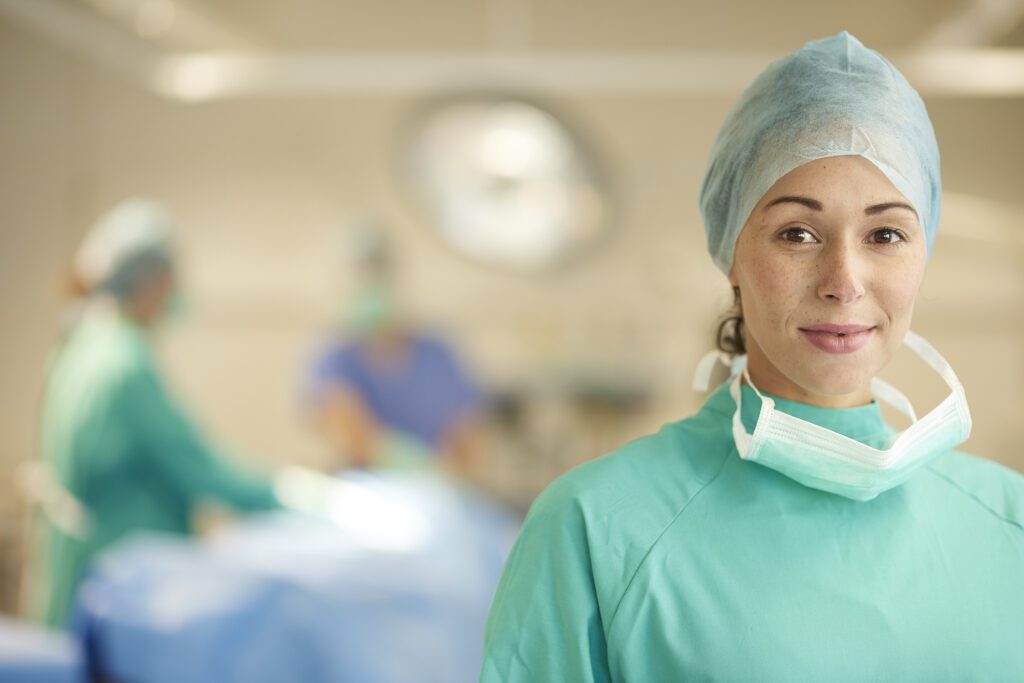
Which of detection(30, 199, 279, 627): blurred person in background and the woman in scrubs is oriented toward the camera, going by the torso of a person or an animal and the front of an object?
the woman in scrubs

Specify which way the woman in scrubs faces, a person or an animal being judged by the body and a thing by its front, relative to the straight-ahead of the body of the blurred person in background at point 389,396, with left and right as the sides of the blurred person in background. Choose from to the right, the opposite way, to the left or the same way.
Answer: the same way

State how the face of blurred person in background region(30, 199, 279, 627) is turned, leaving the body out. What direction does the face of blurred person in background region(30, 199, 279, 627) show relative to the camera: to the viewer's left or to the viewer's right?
to the viewer's right

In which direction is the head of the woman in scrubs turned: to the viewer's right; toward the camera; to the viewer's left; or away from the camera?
toward the camera

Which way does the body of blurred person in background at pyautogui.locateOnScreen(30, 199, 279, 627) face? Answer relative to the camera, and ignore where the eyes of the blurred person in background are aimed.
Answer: to the viewer's right

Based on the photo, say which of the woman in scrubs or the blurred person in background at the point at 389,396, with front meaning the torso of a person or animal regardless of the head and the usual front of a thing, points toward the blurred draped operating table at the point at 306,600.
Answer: the blurred person in background

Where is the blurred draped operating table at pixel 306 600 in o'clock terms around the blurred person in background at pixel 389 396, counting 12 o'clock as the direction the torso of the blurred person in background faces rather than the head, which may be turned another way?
The blurred draped operating table is roughly at 12 o'clock from the blurred person in background.

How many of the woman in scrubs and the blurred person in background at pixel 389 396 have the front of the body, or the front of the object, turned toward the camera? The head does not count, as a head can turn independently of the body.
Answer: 2

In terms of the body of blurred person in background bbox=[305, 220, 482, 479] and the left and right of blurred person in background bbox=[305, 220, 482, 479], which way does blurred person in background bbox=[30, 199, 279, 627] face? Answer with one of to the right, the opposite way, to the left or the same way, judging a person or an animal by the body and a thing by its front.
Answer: to the left

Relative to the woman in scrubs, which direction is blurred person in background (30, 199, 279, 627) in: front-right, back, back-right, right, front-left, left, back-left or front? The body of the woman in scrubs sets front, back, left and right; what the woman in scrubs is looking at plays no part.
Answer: back-right

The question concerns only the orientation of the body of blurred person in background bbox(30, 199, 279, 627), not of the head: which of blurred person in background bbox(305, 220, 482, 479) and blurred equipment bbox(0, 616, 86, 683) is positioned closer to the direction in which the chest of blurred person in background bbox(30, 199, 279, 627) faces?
the blurred person in background

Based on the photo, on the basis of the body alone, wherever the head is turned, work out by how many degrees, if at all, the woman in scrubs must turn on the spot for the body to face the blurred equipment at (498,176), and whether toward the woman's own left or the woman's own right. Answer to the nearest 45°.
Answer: approximately 180°

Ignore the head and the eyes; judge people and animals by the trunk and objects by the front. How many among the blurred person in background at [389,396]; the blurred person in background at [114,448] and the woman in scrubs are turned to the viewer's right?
1

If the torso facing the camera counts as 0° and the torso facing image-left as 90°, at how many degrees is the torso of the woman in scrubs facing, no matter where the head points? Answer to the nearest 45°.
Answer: approximately 0°

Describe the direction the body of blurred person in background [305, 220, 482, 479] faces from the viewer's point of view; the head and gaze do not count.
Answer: toward the camera

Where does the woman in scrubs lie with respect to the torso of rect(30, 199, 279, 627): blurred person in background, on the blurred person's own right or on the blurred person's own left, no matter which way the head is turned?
on the blurred person's own right

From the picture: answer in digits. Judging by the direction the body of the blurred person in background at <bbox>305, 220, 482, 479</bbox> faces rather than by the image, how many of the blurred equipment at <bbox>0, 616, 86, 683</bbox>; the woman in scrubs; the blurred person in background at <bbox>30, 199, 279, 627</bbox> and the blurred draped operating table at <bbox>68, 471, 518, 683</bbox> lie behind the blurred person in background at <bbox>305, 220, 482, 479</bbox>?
0

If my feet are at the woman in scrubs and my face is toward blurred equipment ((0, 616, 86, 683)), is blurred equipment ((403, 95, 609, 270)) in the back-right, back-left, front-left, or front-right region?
front-right

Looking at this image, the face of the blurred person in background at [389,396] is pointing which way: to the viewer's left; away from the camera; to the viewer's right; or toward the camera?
toward the camera
